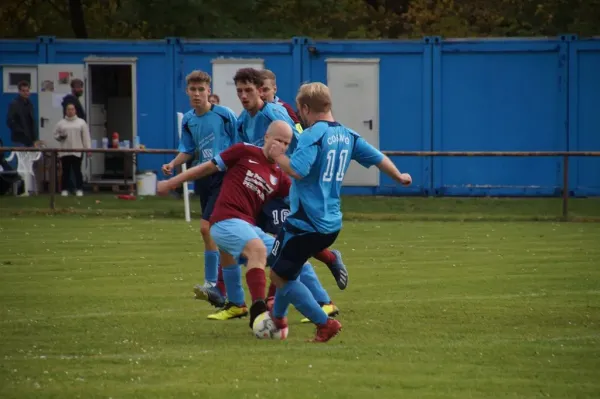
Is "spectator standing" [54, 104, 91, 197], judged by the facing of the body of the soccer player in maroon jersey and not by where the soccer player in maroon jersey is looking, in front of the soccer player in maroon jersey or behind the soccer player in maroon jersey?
behind

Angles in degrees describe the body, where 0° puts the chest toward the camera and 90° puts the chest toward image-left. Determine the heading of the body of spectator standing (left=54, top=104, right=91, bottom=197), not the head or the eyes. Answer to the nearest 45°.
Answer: approximately 0°

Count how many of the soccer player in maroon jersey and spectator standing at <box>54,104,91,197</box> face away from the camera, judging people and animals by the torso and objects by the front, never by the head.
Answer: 0

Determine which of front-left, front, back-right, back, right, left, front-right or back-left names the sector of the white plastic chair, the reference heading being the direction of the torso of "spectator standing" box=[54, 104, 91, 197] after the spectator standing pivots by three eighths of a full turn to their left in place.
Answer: back

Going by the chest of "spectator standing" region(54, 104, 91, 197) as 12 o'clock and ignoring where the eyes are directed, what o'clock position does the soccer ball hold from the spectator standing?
The soccer ball is roughly at 12 o'clock from the spectator standing.
